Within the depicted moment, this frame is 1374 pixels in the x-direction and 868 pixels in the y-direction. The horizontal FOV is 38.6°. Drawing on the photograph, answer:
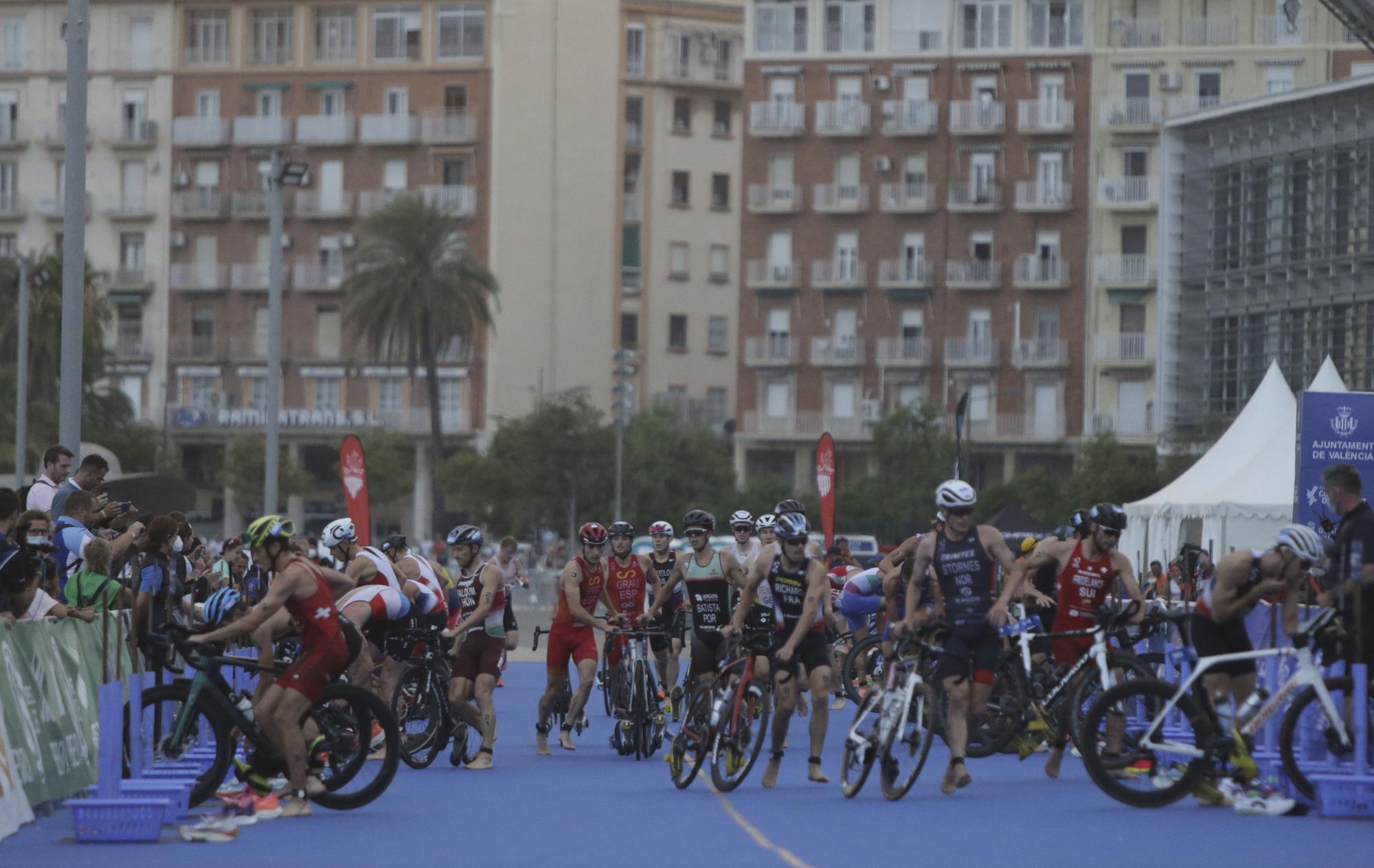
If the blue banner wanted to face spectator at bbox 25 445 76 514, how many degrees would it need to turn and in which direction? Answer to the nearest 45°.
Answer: approximately 45° to its right

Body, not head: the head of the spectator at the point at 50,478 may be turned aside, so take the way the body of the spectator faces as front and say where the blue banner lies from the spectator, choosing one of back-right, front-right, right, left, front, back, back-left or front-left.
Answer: front

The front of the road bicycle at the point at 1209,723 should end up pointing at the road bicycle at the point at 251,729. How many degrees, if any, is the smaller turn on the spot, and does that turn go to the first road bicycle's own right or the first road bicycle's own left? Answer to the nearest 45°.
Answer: approximately 180°

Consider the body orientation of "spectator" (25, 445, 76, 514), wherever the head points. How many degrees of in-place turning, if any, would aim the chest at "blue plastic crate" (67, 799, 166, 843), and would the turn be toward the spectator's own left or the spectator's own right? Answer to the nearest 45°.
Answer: approximately 90° to the spectator's own right

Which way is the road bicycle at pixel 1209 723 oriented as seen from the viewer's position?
to the viewer's right

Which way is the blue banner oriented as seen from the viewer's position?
toward the camera

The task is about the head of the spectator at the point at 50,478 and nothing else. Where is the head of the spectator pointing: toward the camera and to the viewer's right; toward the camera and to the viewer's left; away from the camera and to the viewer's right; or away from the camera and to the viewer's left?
toward the camera and to the viewer's right

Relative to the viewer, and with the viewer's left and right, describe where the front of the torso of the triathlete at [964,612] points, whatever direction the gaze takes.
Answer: facing the viewer

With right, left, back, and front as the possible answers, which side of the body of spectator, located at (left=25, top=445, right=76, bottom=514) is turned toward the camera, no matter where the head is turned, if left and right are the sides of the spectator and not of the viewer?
right

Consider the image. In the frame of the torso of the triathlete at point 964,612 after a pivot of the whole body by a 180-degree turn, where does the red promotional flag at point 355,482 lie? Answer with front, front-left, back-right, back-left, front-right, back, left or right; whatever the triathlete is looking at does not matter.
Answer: front-left

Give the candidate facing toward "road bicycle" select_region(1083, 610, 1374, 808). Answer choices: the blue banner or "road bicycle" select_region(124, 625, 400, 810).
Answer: the blue banner

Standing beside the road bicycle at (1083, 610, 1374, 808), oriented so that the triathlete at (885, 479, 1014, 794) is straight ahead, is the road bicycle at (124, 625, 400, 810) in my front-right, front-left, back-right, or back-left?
front-left

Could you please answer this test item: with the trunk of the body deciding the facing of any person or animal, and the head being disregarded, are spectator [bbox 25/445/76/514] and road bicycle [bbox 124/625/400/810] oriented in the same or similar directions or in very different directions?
very different directions

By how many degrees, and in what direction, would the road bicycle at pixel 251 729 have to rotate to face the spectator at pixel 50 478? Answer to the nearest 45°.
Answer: approximately 90° to its right

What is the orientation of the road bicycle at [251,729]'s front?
to the viewer's left

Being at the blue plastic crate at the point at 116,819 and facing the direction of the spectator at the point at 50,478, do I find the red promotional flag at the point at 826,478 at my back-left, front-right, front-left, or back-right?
front-right

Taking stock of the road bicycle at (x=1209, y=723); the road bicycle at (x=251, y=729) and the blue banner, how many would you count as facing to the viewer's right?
1
